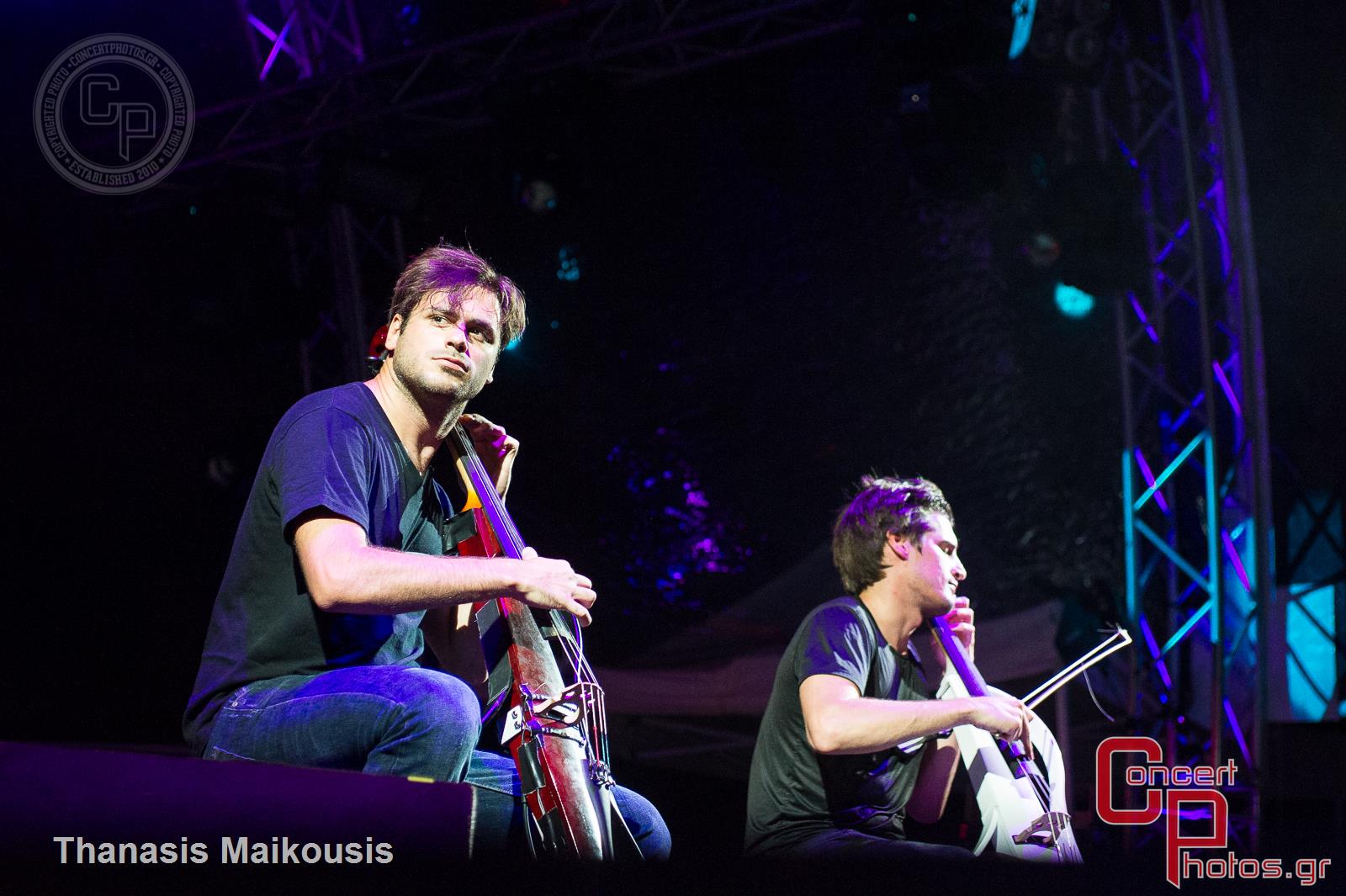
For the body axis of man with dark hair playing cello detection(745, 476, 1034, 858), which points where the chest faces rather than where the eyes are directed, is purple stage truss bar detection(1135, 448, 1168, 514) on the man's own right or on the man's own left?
on the man's own left

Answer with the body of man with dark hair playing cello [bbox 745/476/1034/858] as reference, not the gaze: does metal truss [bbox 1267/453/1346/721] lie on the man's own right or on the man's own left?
on the man's own left

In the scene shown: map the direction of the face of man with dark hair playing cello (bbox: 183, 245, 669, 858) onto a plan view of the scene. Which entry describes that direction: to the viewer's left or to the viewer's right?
to the viewer's right

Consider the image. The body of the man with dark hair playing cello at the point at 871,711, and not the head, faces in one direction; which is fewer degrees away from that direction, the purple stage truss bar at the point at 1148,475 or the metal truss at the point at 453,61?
the purple stage truss bar

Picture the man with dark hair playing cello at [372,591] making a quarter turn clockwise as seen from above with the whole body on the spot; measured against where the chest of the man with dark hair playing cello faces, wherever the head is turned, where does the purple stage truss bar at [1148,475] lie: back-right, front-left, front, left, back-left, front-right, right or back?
back

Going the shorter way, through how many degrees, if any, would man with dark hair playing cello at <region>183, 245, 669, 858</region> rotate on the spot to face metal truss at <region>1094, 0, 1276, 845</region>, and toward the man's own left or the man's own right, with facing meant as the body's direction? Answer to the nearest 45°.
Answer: approximately 90° to the man's own left

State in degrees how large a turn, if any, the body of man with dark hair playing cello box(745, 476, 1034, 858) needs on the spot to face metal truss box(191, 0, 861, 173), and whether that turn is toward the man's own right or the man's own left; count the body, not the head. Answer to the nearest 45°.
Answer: approximately 135° to the man's own left

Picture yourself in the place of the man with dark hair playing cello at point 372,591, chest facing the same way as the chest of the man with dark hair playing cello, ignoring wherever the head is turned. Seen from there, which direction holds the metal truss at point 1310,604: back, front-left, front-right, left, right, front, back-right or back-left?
left

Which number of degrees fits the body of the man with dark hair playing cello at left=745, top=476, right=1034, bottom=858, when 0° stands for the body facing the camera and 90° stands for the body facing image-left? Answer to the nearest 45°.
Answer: approximately 270°

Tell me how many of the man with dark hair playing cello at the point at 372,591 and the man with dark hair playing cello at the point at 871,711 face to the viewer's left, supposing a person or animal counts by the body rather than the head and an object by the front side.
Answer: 0

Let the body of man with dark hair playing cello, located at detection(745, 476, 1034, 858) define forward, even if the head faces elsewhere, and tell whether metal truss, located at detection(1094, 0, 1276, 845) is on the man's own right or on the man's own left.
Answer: on the man's own left

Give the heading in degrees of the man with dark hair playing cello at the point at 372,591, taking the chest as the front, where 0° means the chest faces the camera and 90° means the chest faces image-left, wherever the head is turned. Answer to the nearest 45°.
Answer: approximately 315°

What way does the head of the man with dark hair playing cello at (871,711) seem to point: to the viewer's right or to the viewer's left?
to the viewer's right

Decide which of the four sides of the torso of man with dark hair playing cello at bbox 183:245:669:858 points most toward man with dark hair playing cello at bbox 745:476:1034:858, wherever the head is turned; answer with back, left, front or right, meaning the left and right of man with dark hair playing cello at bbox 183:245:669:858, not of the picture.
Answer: left
